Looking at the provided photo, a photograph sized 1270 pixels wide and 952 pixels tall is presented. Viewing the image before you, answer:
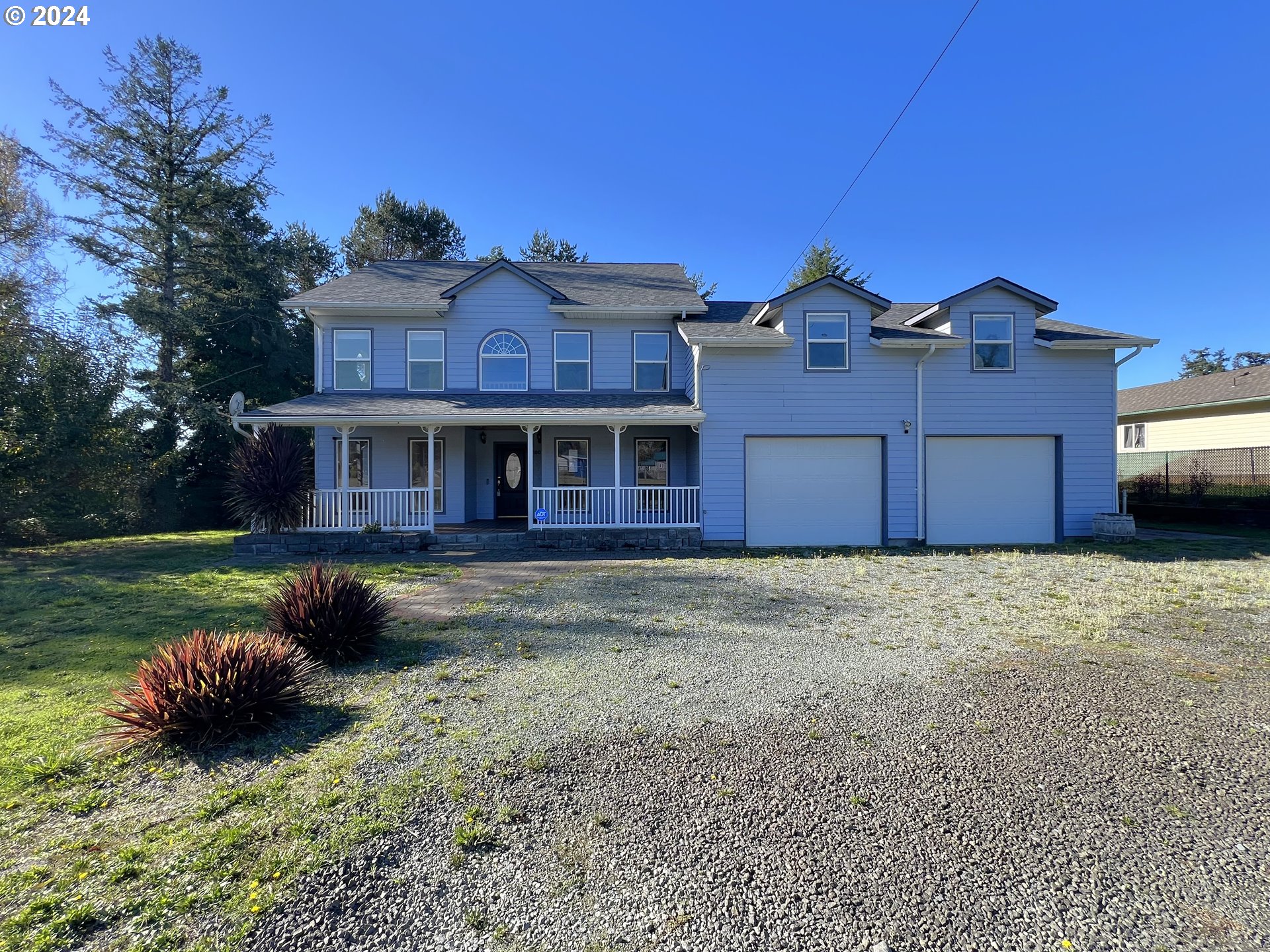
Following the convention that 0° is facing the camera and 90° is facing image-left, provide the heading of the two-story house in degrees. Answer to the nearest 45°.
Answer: approximately 0°

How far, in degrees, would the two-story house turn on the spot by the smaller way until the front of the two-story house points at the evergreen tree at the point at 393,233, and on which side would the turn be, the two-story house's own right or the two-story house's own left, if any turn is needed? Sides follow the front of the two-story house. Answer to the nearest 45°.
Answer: approximately 135° to the two-story house's own right

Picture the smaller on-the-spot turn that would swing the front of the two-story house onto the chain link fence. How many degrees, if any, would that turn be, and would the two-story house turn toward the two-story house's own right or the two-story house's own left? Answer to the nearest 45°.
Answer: approximately 135° to the two-story house's own left

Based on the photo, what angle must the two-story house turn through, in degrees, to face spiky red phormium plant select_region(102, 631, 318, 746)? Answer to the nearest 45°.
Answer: approximately 45° to its right

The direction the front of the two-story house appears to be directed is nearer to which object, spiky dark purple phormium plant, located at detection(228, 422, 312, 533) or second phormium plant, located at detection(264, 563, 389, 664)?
the second phormium plant

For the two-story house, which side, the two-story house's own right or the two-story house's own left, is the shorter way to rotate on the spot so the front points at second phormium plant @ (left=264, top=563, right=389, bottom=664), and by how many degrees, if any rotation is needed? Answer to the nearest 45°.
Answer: approximately 45° to the two-story house's own right

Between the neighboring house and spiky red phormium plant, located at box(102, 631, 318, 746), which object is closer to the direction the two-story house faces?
the spiky red phormium plant

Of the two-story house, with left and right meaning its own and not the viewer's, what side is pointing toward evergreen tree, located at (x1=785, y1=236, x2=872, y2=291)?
back

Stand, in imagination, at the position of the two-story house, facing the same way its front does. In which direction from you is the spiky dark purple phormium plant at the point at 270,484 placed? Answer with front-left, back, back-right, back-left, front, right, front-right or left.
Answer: right

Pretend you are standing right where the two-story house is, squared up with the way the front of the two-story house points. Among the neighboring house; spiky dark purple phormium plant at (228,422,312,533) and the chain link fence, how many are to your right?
1
